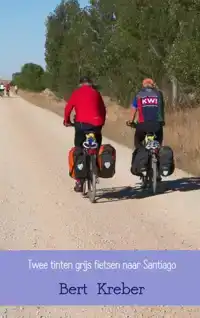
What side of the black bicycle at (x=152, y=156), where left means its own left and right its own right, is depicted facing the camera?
back

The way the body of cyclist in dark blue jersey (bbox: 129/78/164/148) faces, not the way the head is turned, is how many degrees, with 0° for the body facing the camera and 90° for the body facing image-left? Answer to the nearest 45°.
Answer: approximately 180°

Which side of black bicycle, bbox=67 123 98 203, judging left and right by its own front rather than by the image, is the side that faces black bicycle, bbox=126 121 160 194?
right

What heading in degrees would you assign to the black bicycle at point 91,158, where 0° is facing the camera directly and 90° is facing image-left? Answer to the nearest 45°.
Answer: approximately 180°

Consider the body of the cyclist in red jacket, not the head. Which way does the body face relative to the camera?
away from the camera

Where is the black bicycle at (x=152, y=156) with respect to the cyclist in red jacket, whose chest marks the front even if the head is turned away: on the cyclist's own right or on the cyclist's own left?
on the cyclist's own right

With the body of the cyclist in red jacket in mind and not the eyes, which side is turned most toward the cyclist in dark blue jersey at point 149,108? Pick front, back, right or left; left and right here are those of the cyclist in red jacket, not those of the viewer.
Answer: right

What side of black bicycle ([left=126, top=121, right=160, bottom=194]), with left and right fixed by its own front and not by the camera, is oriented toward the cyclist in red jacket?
left

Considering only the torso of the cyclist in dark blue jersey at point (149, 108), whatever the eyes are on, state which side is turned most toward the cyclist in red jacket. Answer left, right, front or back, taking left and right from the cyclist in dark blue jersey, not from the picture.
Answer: left
